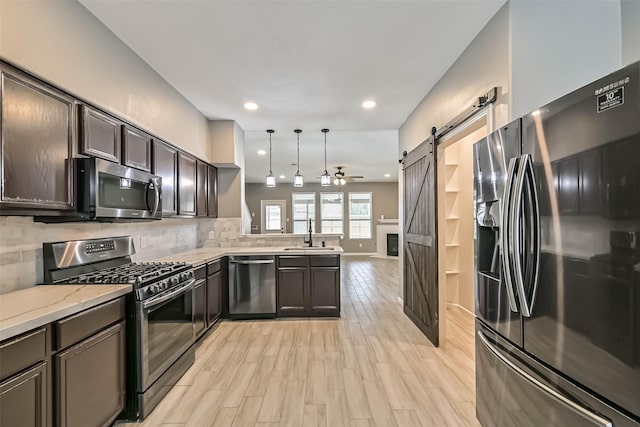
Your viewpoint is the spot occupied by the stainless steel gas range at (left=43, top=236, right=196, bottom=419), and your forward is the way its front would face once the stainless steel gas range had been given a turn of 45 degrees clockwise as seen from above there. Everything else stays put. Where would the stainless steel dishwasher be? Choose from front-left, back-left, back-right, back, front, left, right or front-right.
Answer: back-left

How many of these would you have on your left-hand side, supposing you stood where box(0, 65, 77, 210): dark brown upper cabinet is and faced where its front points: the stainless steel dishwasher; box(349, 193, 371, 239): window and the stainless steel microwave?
3

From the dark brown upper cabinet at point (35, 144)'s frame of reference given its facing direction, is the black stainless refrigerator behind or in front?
in front

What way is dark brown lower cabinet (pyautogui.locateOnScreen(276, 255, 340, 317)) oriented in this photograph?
toward the camera

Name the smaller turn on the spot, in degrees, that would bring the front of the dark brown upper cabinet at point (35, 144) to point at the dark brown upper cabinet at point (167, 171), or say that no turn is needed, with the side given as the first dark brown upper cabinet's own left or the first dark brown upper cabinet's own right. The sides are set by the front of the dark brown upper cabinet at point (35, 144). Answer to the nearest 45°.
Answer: approximately 90° to the first dark brown upper cabinet's own left

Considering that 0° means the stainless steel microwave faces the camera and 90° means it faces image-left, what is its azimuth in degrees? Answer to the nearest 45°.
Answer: approximately 315°

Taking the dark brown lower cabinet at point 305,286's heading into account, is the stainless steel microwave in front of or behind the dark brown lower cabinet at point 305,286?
in front

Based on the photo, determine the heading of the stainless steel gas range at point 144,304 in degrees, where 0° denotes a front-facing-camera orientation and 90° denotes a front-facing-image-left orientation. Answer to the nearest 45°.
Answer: approximately 315°

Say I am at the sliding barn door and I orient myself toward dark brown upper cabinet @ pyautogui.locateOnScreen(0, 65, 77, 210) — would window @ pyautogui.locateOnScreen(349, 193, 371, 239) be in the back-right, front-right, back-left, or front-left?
back-right

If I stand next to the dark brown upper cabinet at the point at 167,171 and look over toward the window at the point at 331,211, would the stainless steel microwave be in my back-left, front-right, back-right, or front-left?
back-right

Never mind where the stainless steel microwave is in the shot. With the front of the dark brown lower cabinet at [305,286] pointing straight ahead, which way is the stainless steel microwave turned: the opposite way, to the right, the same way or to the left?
to the left

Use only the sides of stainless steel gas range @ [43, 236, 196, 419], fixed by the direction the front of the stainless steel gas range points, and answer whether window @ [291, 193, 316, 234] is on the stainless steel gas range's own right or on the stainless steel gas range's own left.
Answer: on the stainless steel gas range's own left

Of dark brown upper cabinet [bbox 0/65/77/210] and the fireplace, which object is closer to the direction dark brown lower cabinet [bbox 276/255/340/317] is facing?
the dark brown upper cabinet

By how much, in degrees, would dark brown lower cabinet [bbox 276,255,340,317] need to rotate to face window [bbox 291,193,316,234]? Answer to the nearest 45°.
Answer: approximately 180°

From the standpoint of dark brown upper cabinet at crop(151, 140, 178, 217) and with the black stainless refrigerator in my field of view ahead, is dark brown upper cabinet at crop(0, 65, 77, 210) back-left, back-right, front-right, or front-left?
front-right

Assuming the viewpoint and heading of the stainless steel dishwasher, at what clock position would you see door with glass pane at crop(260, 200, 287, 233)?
The door with glass pane is roughly at 6 o'clock from the stainless steel dishwasher.

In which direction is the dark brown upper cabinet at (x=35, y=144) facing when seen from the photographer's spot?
facing the viewer and to the right of the viewer

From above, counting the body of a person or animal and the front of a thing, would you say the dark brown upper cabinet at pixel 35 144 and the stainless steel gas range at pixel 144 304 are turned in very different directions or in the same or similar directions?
same or similar directions

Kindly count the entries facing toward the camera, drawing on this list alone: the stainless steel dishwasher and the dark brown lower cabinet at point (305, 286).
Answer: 2

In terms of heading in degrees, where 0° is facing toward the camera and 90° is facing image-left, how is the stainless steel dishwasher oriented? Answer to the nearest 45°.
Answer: approximately 0°

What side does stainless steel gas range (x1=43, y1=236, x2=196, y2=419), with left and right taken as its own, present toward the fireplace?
left
